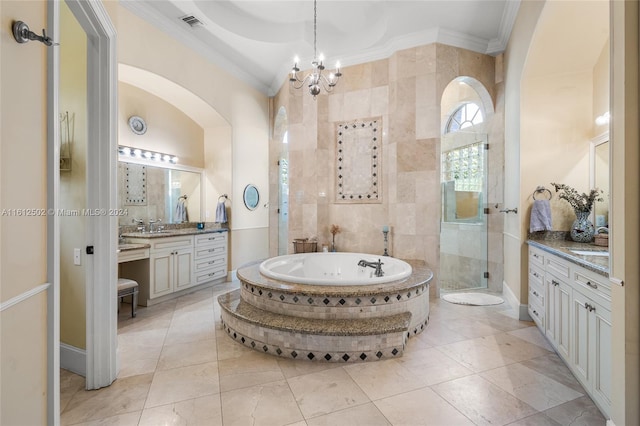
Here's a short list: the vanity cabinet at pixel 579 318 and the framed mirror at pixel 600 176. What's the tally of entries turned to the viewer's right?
0

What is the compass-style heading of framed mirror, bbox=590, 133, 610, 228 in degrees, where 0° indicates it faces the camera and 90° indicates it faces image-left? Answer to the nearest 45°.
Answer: approximately 45°

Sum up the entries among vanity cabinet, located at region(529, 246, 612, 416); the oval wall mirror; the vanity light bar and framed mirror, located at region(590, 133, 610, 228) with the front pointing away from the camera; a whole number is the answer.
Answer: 0

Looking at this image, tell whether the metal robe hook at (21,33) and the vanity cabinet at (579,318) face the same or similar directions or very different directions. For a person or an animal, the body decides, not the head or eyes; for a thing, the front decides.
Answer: very different directions

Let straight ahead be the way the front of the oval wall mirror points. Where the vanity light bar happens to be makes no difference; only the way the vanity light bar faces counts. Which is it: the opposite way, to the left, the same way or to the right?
the same way

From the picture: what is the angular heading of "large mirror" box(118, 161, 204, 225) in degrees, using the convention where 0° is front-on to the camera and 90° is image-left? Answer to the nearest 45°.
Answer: approximately 315°

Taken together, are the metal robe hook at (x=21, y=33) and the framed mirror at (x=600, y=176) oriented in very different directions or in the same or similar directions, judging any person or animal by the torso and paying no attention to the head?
very different directions

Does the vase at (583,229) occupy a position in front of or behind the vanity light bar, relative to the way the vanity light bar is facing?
in front

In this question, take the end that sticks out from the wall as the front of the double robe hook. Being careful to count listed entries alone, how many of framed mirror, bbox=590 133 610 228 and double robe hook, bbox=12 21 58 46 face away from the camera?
0

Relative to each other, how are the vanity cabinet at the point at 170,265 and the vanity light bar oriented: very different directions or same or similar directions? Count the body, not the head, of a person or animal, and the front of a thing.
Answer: same or similar directions

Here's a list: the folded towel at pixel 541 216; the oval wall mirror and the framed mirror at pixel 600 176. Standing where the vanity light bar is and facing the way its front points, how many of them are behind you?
0

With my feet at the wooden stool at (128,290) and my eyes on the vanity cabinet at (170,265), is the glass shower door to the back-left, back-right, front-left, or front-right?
front-right

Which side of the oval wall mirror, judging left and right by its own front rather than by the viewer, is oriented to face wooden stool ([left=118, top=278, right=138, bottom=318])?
right

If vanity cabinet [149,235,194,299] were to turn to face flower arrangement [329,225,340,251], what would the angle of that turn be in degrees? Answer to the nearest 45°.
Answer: approximately 45° to its left

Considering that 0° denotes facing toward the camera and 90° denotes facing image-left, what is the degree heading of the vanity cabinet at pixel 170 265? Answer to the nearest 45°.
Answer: approximately 315°

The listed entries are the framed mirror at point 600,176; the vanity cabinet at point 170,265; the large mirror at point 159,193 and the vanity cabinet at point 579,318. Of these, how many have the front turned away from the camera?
0

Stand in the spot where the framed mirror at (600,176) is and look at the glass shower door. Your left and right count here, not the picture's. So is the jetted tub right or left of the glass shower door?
left
